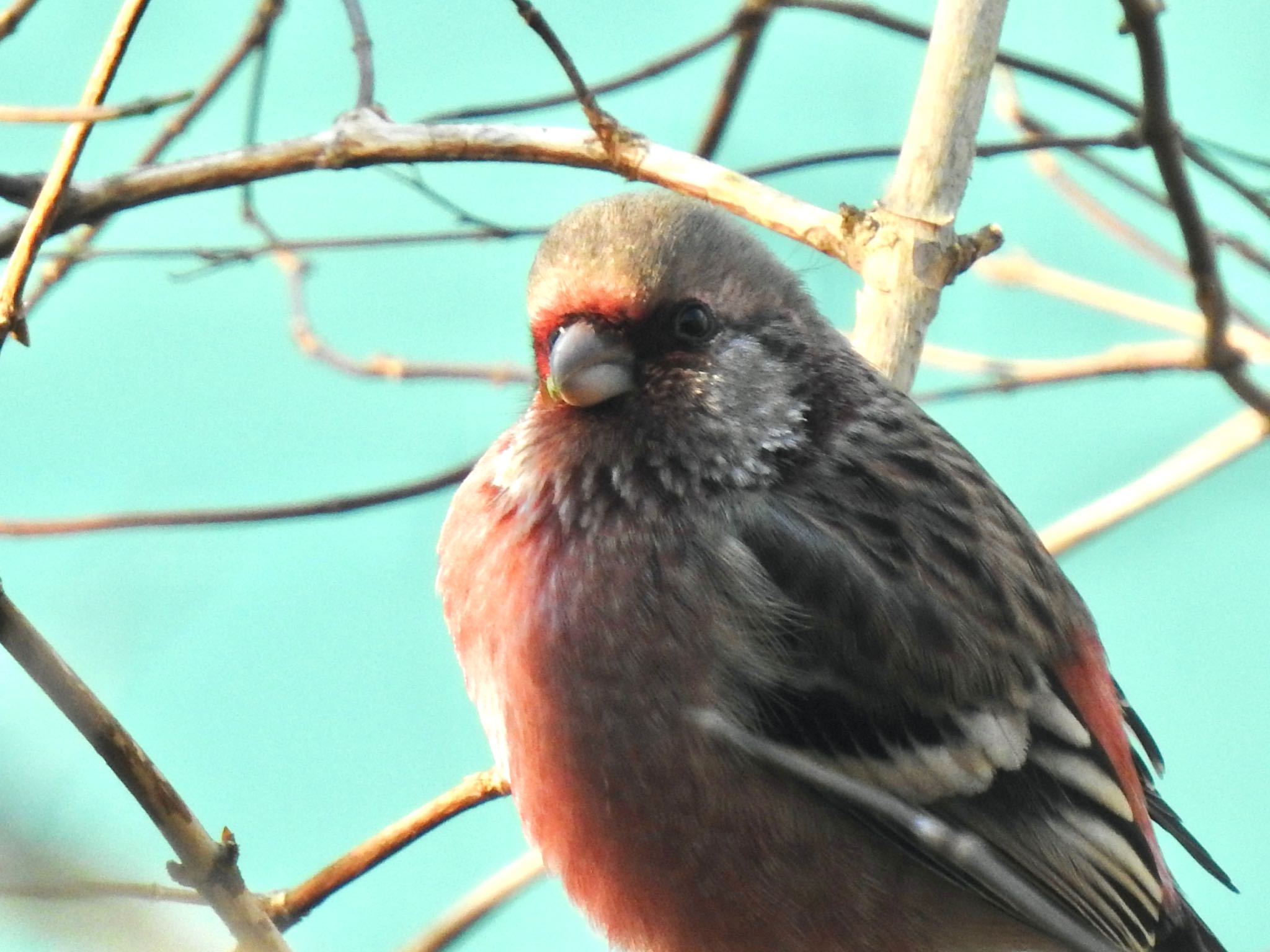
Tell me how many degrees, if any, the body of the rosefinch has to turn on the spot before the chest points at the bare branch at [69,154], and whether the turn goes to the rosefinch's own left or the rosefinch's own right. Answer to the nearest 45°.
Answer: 0° — it already faces it

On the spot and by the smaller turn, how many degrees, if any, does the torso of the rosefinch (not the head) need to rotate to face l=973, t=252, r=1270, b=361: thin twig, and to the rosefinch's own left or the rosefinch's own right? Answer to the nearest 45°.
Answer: approximately 180°

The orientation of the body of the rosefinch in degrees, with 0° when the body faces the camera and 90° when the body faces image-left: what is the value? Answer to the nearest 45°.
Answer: approximately 45°

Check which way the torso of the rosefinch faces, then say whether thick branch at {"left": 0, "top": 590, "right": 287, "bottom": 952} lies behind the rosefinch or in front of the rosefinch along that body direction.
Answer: in front

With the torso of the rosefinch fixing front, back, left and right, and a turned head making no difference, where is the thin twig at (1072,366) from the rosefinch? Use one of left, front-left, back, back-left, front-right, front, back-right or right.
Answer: back

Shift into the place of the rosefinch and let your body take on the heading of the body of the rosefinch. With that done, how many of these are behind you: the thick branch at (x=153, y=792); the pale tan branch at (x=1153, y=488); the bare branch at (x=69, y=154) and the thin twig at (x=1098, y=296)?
2

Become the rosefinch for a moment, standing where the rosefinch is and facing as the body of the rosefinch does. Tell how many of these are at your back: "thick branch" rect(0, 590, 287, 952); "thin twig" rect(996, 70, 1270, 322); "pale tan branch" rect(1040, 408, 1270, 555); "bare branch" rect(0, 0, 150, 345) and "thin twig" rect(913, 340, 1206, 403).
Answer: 3

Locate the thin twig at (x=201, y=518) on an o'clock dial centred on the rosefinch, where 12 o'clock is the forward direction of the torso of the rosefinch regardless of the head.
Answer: The thin twig is roughly at 2 o'clock from the rosefinch.

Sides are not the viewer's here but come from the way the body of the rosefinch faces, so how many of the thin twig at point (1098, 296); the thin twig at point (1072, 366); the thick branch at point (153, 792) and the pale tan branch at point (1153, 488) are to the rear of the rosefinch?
3

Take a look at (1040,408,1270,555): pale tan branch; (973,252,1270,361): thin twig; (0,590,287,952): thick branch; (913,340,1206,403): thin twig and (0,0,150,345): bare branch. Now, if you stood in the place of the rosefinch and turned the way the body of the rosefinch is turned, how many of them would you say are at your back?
3

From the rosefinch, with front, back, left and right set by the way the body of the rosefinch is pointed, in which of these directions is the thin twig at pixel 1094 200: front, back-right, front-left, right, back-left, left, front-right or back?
back

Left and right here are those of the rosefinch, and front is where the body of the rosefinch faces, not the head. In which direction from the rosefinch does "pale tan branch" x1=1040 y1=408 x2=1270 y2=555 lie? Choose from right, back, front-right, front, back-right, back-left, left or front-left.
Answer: back

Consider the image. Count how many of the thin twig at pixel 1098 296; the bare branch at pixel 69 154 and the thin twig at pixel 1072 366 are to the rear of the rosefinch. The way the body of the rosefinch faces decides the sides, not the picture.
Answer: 2
